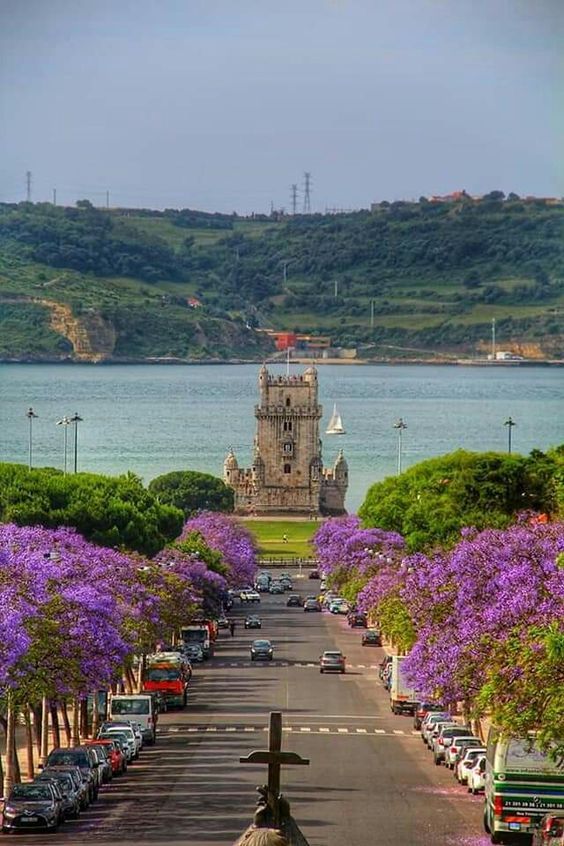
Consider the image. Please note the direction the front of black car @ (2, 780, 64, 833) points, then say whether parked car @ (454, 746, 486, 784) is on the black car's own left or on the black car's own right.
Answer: on the black car's own left

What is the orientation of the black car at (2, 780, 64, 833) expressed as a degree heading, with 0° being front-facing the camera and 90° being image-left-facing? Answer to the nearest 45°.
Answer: approximately 0°

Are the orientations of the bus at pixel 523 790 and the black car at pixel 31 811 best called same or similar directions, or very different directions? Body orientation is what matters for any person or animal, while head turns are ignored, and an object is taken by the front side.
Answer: very different directions

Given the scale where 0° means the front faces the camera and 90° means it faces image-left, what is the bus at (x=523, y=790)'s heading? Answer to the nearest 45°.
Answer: approximately 180°

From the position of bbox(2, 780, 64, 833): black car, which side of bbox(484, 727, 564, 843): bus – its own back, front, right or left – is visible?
left

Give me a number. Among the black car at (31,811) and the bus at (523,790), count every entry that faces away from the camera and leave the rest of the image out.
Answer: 1

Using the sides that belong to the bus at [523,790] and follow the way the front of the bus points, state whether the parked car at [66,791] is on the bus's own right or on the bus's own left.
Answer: on the bus's own left

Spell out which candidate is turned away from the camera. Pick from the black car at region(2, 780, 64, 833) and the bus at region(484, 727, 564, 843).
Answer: the bus

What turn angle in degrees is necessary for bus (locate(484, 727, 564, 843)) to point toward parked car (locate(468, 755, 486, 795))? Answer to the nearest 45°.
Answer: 0° — it already faces it

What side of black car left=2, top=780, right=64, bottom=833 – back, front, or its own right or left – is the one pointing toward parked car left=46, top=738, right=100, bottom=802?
back

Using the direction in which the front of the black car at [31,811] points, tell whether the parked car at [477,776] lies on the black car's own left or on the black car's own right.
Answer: on the black car's own left

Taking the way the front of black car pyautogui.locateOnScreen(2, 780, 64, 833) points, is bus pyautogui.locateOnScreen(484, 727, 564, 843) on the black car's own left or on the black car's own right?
on the black car's own left
